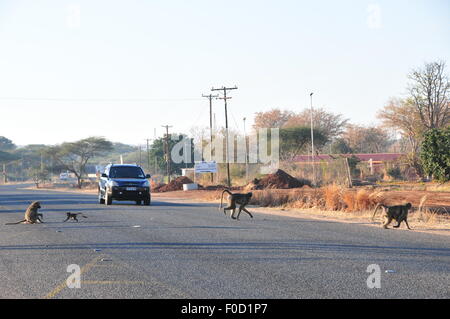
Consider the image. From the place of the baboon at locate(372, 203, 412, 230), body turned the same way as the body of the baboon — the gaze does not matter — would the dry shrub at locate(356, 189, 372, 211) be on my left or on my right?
on my left

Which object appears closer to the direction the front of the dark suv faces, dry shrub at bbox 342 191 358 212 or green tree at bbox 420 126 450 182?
the dry shrub

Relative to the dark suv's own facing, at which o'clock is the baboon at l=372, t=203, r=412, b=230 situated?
The baboon is roughly at 11 o'clock from the dark suv.

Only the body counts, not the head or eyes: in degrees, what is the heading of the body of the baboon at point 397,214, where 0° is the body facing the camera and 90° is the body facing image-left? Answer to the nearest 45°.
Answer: approximately 270°

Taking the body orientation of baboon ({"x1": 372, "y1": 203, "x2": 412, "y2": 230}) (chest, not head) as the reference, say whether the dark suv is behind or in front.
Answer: behind

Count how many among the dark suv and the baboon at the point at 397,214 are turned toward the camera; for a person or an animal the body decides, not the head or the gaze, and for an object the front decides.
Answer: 1

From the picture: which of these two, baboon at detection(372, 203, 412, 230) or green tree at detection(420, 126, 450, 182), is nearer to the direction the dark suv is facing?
the baboon

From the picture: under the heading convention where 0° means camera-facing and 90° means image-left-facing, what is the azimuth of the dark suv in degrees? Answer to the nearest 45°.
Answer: approximately 0°

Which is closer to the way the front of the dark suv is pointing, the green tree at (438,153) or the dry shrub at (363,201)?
the dry shrub

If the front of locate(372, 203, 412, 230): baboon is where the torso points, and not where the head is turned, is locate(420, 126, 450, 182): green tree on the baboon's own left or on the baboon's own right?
on the baboon's own left
